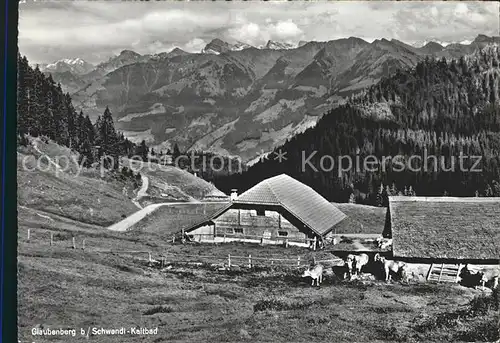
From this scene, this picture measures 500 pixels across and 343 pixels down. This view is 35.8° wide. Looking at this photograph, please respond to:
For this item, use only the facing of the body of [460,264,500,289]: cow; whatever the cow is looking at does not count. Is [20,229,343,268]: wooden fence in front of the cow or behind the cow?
in front

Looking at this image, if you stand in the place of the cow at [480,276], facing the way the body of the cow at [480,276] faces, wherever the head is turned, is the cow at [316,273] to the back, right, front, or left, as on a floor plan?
front

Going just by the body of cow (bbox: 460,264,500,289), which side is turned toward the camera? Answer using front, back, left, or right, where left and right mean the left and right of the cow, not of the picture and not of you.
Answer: left

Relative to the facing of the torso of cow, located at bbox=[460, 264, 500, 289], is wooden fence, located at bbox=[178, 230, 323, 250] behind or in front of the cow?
in front

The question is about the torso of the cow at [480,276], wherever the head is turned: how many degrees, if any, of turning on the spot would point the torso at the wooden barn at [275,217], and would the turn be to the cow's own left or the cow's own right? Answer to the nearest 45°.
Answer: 0° — it already faces it

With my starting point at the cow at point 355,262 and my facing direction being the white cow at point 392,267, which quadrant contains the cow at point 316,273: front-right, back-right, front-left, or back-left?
back-right

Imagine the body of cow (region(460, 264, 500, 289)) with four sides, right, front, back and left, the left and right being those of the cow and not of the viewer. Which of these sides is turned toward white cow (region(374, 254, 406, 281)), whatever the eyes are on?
front

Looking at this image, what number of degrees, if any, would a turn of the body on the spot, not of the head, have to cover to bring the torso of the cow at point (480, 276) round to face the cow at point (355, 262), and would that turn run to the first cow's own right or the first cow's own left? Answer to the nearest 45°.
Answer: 0° — it already faces it
